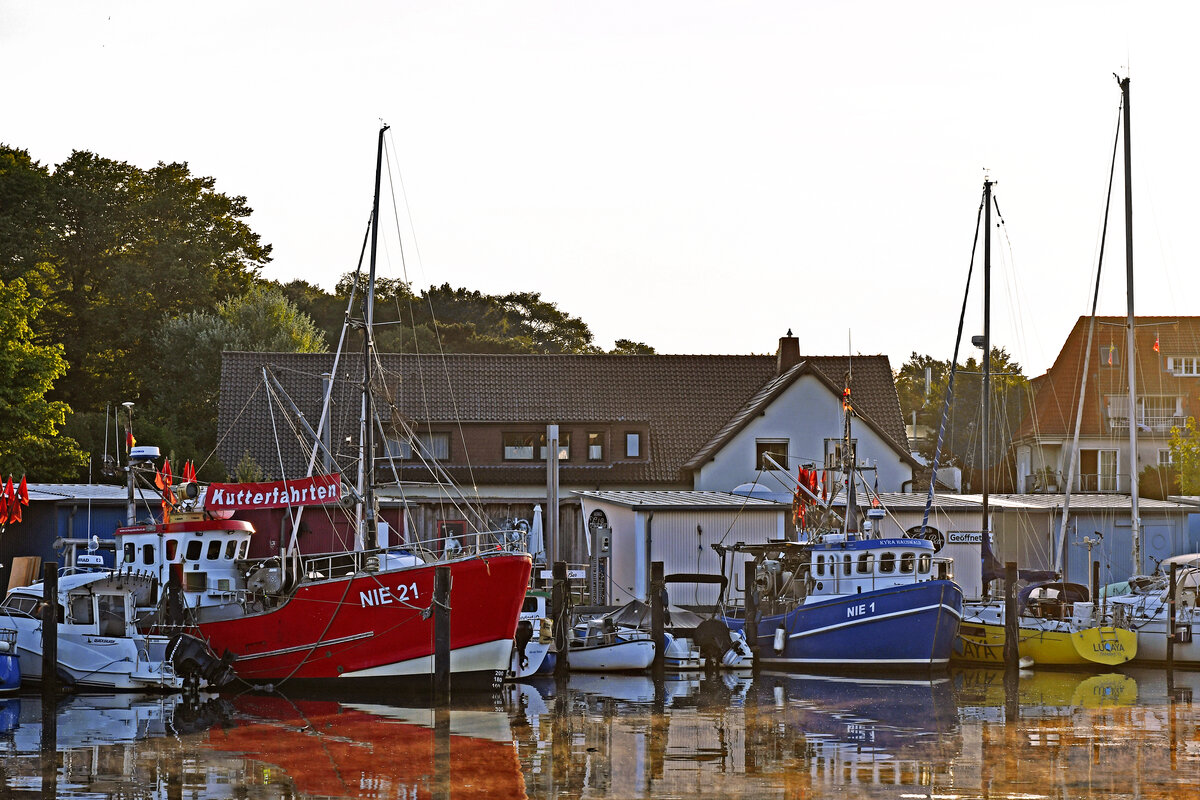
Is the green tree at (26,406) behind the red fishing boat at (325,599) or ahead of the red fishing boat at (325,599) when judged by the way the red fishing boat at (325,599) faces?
behind

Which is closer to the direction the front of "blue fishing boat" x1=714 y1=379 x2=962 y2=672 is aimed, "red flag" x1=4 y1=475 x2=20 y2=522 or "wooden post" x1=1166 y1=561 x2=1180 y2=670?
the wooden post

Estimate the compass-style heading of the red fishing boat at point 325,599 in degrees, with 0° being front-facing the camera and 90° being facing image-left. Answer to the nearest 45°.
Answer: approximately 315°

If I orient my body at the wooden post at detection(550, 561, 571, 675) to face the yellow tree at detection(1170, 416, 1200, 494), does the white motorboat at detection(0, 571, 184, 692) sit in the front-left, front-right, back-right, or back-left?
back-left

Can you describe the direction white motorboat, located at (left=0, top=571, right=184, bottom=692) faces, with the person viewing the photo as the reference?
facing away from the viewer and to the left of the viewer

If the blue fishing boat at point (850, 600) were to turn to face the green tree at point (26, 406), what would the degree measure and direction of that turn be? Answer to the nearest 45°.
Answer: approximately 135° to its right

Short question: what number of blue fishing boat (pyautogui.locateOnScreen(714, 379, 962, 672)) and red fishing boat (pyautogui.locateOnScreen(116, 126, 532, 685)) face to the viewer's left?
0

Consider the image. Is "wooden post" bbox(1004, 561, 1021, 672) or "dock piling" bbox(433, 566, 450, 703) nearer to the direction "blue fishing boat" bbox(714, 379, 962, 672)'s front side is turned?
the wooden post

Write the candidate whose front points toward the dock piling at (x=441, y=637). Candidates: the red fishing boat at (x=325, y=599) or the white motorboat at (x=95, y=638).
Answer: the red fishing boat

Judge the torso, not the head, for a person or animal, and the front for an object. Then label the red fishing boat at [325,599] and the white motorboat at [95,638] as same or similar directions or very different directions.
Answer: very different directions

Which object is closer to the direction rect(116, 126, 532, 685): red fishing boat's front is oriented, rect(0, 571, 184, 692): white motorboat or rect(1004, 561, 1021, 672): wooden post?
the wooden post
